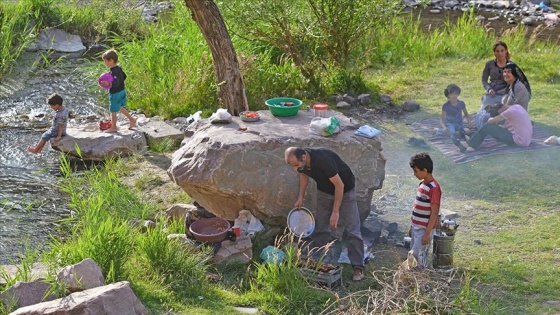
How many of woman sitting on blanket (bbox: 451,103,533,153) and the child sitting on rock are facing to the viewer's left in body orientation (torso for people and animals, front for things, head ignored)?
2

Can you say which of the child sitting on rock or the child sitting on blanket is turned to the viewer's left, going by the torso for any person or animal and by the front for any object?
the child sitting on rock

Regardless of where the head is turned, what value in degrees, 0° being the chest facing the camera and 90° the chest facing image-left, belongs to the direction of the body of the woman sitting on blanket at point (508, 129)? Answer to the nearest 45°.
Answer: approximately 90°

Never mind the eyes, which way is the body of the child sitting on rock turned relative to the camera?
to the viewer's left

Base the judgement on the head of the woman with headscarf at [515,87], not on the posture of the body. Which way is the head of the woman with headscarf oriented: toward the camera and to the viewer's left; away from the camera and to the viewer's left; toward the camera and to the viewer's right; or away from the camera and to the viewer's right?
toward the camera and to the viewer's left

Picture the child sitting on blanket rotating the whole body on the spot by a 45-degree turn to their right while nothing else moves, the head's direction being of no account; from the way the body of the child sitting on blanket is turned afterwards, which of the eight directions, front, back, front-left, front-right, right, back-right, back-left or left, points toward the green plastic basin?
front

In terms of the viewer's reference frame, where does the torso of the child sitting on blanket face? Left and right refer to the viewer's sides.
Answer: facing the viewer

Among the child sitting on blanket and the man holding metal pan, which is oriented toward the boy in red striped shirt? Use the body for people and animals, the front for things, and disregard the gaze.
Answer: the child sitting on blanket

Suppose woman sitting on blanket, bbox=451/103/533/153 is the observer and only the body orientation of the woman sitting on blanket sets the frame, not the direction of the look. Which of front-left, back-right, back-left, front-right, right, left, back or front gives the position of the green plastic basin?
front-left

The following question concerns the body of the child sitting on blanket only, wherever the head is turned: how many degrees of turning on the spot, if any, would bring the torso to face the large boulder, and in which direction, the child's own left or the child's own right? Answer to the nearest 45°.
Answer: approximately 45° to the child's own right

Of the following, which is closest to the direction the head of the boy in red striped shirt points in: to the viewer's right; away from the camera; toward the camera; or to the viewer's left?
to the viewer's left

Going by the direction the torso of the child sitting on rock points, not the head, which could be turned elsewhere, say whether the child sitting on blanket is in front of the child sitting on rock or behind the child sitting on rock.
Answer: behind
